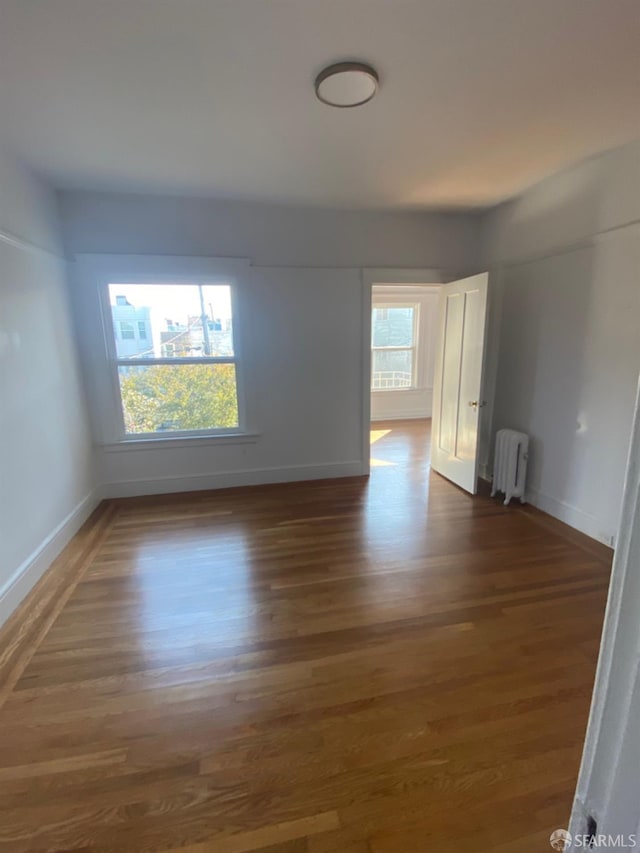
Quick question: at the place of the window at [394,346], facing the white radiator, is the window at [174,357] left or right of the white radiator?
right

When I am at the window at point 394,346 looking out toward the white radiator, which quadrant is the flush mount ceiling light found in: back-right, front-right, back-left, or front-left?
front-right

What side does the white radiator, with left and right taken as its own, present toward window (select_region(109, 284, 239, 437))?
front

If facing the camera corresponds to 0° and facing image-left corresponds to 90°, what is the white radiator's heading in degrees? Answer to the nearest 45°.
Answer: approximately 45°

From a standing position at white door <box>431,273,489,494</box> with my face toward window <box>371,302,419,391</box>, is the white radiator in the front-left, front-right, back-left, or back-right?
back-right

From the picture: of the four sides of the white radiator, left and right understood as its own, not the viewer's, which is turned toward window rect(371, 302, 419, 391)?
right
